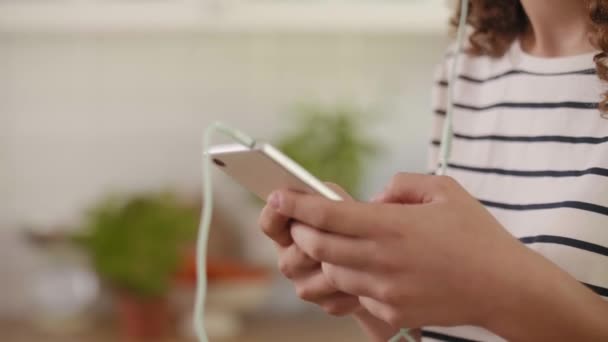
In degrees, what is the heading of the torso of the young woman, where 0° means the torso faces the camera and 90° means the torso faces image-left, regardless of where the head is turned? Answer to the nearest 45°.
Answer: approximately 45°
